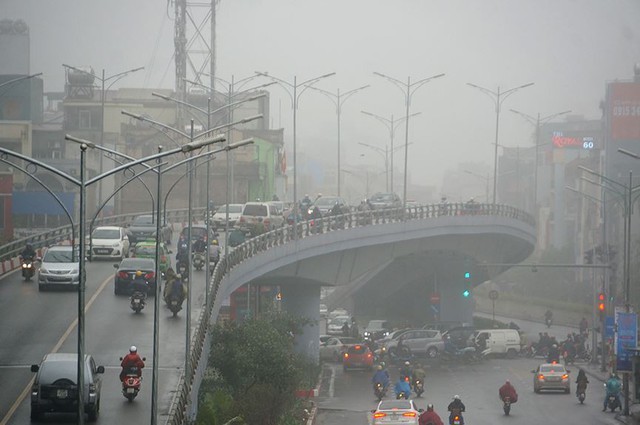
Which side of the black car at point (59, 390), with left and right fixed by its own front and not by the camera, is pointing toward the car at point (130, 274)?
front

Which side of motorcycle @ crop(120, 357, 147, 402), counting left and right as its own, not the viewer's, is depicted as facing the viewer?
back

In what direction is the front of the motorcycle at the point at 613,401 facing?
away from the camera

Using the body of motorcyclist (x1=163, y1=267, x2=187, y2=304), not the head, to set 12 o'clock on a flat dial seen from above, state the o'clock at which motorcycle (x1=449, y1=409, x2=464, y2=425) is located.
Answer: The motorcycle is roughly at 4 o'clock from the motorcyclist.

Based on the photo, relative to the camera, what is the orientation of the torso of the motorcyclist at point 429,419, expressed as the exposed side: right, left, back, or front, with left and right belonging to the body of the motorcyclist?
back

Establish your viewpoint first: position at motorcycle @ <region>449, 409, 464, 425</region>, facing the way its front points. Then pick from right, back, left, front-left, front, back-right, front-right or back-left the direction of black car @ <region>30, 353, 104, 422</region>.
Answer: back-left

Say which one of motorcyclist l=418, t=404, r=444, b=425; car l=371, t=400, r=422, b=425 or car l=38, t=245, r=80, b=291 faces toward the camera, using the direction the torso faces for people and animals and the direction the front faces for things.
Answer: car l=38, t=245, r=80, b=291

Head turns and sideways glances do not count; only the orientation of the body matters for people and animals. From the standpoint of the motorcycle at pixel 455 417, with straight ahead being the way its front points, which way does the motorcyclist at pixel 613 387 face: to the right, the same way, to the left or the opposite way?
the same way

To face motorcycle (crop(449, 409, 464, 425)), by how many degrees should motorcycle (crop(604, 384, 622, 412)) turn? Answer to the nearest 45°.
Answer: approximately 135° to its left

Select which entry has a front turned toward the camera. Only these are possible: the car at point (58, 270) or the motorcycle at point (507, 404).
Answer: the car

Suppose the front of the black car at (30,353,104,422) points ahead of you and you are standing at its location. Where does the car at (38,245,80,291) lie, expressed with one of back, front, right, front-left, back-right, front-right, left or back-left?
front

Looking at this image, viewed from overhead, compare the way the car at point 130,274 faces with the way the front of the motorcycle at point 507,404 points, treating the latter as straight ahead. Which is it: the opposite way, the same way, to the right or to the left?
the same way

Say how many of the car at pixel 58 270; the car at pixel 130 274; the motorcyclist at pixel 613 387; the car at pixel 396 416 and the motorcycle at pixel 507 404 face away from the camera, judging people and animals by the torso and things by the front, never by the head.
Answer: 4

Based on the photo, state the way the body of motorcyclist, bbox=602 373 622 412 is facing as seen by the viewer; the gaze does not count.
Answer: away from the camera

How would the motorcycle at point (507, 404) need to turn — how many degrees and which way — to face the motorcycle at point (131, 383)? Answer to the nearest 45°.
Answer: approximately 135° to its left

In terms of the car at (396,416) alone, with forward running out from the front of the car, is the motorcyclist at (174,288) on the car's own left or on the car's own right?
on the car's own left
